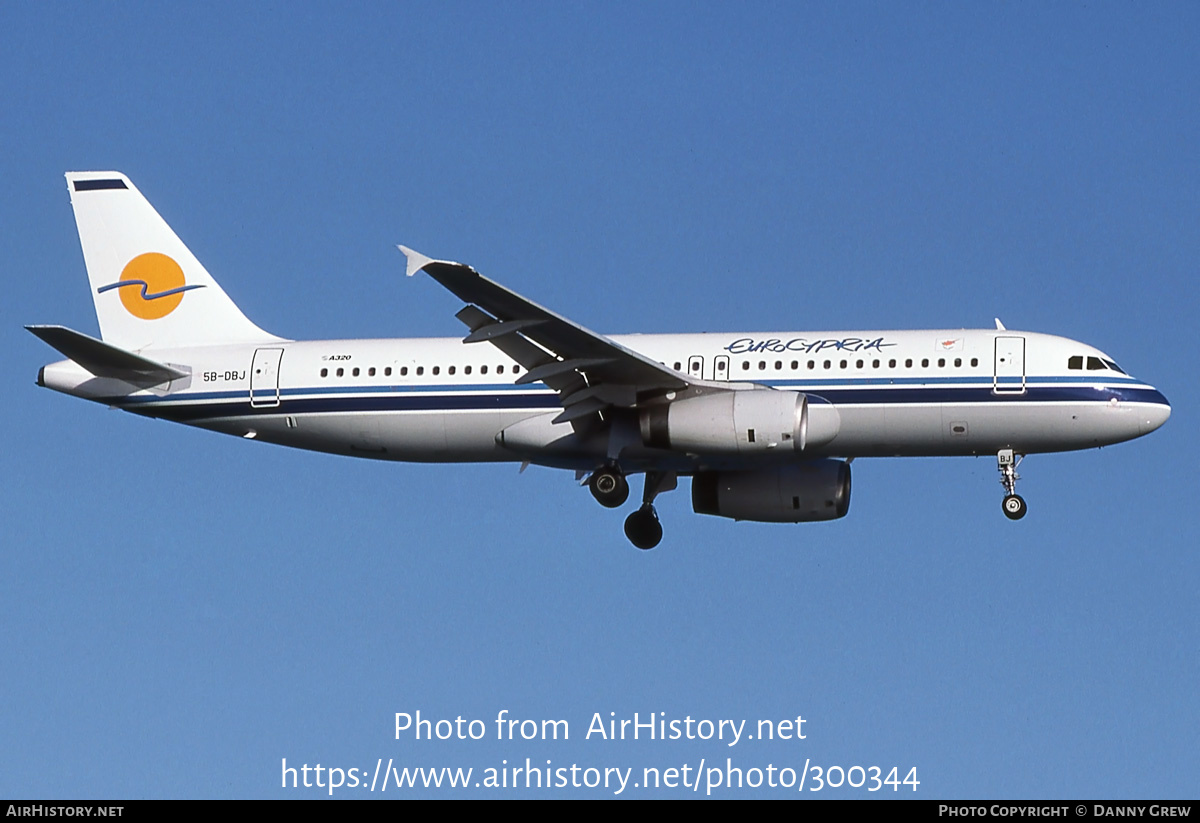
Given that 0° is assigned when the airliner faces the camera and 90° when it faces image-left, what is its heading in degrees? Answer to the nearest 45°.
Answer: approximately 270°
